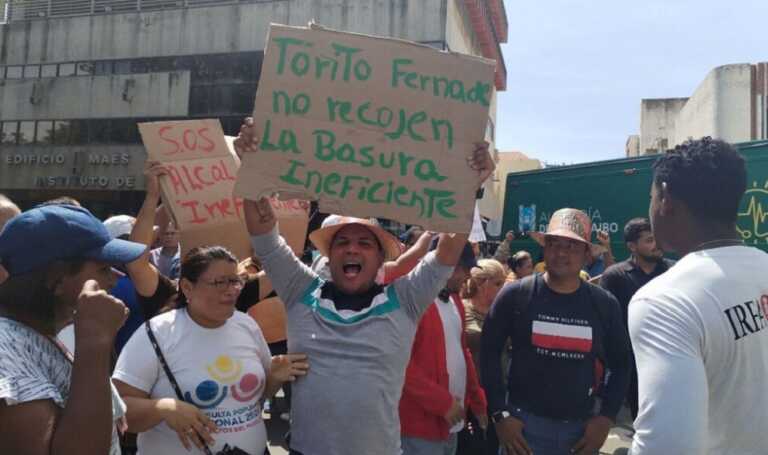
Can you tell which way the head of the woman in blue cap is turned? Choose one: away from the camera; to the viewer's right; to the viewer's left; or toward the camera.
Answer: to the viewer's right

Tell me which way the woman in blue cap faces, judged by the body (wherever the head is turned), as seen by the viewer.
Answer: to the viewer's right

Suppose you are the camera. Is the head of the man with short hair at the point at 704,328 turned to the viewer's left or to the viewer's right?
to the viewer's left

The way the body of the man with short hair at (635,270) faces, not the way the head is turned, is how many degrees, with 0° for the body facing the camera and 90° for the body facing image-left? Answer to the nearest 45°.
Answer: approximately 315°

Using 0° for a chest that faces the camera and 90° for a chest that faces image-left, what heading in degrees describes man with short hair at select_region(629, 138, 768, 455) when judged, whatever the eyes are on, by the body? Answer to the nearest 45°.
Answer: approximately 135°

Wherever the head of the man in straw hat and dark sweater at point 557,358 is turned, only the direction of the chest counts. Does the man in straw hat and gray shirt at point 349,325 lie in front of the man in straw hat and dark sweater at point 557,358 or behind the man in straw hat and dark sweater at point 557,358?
in front

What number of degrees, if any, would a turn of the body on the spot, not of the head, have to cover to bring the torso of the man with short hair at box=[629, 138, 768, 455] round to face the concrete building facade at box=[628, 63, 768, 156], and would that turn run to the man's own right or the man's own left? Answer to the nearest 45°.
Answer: approximately 45° to the man's own right

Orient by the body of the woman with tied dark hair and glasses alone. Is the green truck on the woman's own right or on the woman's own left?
on the woman's own left
